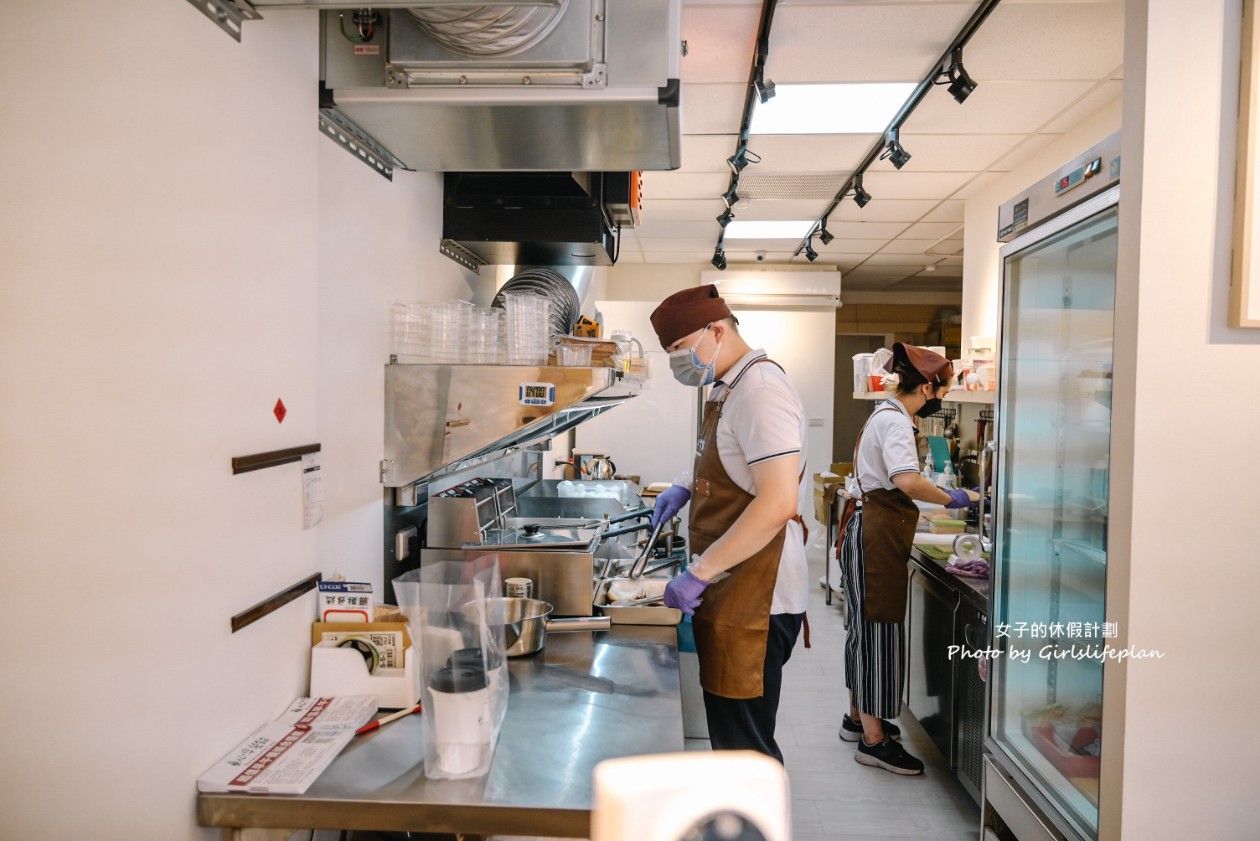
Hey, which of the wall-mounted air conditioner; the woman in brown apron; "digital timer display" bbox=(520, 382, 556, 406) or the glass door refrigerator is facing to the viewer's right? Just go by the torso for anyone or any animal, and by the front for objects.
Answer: the woman in brown apron

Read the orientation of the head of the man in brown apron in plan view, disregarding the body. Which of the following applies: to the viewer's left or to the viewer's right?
to the viewer's left

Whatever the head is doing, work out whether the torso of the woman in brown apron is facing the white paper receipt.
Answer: no

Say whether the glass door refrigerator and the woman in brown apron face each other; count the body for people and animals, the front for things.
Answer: no

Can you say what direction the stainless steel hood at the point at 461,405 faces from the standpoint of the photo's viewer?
facing to the right of the viewer

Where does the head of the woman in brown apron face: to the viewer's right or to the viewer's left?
to the viewer's right

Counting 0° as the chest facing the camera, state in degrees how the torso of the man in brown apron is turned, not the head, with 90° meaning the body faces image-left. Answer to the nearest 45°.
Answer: approximately 90°

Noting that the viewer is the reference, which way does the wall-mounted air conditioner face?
facing the viewer

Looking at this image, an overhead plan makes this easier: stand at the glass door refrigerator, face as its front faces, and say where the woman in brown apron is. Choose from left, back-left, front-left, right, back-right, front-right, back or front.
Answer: right

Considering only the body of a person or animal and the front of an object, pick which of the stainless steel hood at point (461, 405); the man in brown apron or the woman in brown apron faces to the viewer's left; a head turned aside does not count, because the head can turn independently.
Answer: the man in brown apron

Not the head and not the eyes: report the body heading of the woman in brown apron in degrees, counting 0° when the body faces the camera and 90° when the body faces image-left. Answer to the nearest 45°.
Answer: approximately 270°

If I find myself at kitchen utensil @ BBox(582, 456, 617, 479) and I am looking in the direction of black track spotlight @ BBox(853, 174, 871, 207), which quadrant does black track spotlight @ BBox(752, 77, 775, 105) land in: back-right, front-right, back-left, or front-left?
front-right

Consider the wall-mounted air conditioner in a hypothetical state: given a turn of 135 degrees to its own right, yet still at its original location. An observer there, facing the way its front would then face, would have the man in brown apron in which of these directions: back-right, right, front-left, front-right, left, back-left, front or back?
back-left

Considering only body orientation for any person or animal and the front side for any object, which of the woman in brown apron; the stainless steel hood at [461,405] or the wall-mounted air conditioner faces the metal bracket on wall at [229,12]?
the wall-mounted air conditioner

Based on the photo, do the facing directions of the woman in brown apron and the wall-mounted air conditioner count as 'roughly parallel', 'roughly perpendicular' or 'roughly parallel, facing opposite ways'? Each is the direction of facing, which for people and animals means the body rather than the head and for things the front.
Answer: roughly perpendicular
